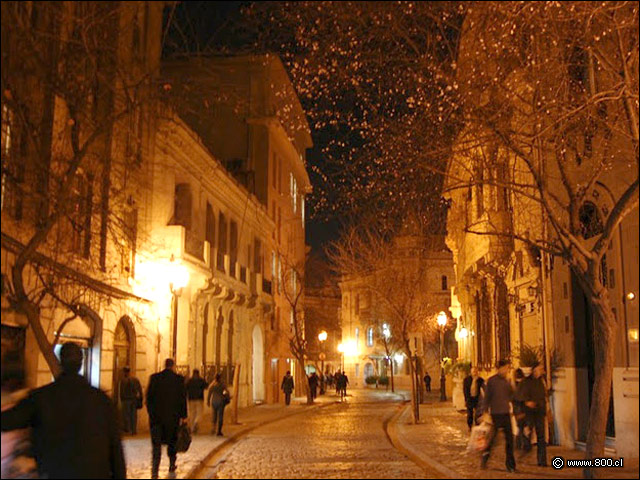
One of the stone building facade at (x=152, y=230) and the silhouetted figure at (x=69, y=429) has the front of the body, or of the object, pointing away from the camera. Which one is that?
the silhouetted figure

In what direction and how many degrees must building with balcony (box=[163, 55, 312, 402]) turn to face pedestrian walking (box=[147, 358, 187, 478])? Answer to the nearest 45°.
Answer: approximately 45° to its right

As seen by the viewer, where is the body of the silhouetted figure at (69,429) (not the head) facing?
away from the camera

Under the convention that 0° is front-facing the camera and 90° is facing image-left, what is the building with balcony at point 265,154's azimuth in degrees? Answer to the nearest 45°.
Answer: approximately 315°

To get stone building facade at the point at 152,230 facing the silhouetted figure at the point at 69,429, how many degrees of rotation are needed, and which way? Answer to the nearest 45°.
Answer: approximately 45° to its right

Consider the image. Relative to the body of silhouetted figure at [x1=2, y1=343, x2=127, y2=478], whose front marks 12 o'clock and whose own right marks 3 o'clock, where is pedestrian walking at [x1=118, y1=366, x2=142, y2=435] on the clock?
The pedestrian walking is roughly at 12 o'clock from the silhouetted figure.

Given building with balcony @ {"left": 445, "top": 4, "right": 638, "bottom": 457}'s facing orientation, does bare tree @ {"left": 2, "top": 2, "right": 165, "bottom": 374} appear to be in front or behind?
in front

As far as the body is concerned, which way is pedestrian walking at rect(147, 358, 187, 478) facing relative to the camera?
away from the camera

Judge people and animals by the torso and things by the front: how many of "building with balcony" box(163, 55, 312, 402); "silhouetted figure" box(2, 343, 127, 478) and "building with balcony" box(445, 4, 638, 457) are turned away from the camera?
1

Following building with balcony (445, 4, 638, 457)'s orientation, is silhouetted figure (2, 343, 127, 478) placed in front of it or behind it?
in front

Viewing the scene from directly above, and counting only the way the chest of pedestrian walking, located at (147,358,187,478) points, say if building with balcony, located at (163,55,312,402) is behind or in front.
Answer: in front

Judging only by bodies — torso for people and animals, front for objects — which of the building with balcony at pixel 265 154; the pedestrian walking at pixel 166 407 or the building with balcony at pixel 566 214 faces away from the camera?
the pedestrian walking

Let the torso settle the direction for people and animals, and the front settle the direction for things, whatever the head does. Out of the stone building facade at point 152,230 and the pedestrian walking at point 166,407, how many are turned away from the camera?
1

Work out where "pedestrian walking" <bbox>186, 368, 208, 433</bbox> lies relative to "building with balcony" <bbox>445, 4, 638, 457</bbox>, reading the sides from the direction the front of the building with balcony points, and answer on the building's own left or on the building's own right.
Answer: on the building's own right
